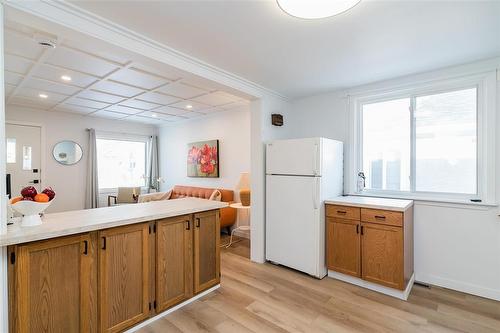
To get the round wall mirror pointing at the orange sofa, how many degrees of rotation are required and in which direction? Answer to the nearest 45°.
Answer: approximately 45° to its left

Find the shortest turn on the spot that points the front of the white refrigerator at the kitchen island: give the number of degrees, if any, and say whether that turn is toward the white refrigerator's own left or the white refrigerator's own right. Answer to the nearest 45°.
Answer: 0° — it already faces it

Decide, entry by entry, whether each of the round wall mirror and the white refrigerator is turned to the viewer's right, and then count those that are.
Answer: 0

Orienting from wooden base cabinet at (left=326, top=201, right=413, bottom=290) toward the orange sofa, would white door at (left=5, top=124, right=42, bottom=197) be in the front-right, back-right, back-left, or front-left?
front-left

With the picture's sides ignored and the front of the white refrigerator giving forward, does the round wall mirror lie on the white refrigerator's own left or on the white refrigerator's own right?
on the white refrigerator's own right

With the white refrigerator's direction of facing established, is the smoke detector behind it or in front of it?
in front

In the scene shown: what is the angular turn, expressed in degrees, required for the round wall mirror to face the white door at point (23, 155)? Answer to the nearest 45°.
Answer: approximately 90° to its right

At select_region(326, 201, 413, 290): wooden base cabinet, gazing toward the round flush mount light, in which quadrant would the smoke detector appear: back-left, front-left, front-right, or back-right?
front-right

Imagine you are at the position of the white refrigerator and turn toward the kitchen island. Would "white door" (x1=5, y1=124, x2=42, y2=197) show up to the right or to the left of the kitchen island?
right

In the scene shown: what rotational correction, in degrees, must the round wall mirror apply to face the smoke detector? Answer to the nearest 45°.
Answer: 0° — it already faces it

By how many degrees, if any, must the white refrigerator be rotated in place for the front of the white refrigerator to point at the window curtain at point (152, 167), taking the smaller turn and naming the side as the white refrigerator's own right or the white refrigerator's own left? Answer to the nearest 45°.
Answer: approximately 90° to the white refrigerator's own right

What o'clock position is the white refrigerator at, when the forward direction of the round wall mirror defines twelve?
The white refrigerator is roughly at 11 o'clock from the round wall mirror.

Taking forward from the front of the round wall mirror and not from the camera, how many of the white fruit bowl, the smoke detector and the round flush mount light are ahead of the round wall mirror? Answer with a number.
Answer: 3

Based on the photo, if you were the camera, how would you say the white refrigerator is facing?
facing the viewer and to the left of the viewer

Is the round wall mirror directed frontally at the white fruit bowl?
yes

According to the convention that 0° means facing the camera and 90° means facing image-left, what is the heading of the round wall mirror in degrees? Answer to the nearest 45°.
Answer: approximately 0°

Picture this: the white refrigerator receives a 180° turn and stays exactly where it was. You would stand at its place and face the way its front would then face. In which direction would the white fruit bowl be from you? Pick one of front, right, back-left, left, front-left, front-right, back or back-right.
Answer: back
